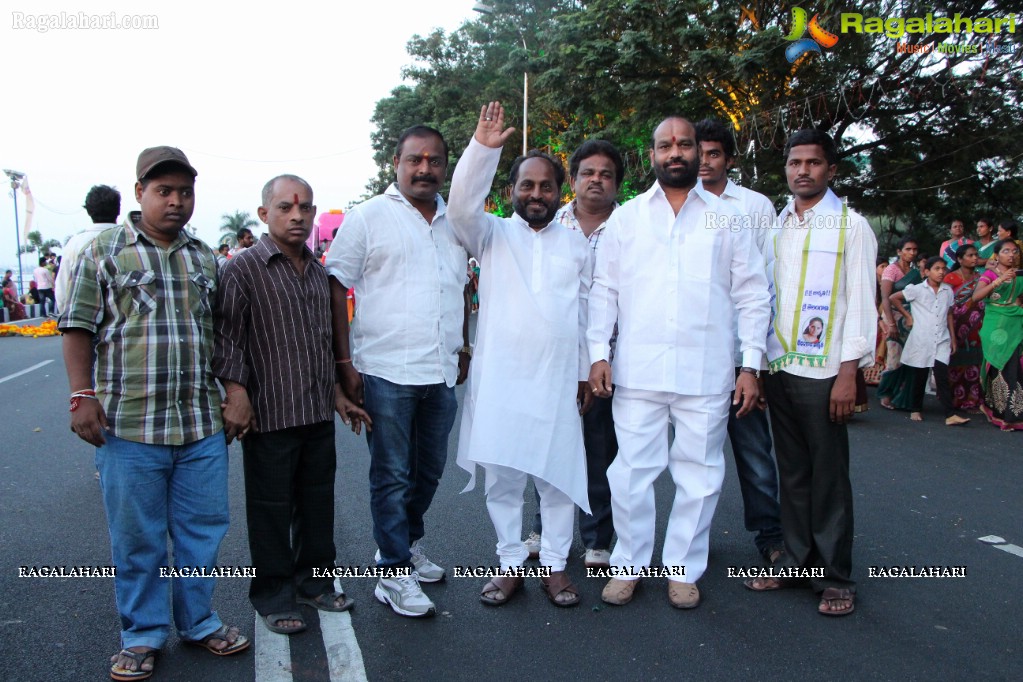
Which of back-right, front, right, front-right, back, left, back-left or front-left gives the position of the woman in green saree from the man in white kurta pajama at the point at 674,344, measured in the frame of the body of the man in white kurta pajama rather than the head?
back-left

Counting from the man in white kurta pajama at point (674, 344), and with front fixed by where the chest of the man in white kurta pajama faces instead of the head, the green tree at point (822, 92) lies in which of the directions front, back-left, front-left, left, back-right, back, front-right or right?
back

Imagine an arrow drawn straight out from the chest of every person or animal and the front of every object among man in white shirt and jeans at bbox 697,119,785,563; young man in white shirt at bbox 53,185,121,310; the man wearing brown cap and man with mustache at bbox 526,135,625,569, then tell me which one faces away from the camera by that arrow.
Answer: the young man in white shirt

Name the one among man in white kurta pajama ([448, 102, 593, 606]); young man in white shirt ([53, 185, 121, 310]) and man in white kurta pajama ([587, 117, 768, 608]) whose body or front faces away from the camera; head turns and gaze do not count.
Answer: the young man in white shirt

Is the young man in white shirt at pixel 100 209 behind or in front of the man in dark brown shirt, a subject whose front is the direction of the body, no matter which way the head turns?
behind

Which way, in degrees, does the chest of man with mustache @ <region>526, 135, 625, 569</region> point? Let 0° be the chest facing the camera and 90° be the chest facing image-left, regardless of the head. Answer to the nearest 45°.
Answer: approximately 0°

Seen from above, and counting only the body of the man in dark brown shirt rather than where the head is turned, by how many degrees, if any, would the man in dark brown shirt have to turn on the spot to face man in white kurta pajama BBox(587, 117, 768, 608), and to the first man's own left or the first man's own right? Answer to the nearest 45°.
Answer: approximately 45° to the first man's own left

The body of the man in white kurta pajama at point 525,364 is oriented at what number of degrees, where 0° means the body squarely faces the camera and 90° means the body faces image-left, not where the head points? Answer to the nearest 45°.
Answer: approximately 0°

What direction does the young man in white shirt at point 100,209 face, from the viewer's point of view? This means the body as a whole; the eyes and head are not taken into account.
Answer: away from the camera
